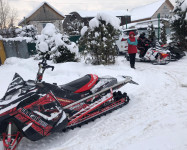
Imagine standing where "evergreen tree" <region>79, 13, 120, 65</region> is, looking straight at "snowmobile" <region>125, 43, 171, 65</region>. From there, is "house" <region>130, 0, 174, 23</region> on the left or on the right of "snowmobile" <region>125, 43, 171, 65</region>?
left

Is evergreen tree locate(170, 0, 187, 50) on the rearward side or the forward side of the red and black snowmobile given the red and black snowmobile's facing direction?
on the rearward side

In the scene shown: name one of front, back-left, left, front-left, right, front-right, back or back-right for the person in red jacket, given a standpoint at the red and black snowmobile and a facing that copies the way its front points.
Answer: back

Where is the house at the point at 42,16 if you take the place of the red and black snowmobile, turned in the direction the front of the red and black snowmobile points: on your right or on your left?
on your right
